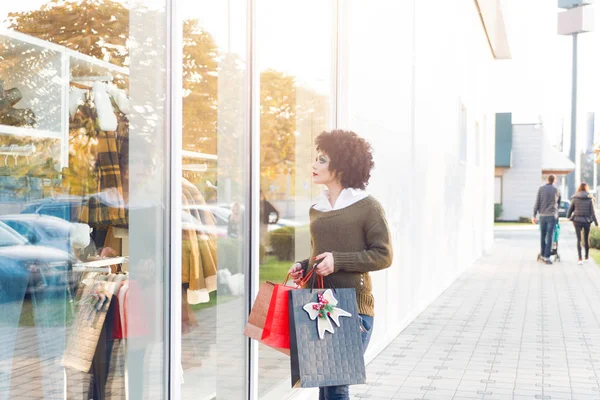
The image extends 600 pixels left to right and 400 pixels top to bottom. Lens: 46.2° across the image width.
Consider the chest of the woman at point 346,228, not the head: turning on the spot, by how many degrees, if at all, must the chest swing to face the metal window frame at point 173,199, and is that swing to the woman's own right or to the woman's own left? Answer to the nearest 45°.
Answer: approximately 45° to the woman's own right

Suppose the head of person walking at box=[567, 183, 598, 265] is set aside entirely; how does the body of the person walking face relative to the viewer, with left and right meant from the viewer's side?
facing away from the viewer

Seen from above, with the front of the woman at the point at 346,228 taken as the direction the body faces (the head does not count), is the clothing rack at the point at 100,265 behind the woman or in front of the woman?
in front

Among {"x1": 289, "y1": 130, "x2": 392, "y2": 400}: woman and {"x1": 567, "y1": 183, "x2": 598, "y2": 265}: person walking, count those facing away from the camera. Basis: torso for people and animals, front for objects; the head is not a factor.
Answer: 1

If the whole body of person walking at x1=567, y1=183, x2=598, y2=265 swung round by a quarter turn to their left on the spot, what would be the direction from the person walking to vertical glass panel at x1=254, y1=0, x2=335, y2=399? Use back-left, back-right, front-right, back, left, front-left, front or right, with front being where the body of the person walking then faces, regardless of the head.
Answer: left

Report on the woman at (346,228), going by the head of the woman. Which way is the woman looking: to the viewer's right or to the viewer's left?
to the viewer's left

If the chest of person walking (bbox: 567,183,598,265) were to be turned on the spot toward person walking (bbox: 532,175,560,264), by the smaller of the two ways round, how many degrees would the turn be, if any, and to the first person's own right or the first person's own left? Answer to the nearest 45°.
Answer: approximately 135° to the first person's own left

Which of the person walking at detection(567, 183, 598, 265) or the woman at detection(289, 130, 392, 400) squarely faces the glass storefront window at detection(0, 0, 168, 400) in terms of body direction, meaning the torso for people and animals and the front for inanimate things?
the woman

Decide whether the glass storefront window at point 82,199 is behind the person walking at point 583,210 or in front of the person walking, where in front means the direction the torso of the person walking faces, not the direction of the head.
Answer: behind

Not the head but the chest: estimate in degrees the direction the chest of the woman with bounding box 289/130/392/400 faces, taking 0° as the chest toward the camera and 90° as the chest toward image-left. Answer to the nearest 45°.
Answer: approximately 45°

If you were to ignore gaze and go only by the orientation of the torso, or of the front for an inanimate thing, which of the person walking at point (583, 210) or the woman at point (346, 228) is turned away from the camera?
the person walking

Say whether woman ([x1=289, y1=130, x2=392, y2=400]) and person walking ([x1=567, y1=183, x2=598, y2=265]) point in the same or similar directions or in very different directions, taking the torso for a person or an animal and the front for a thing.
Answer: very different directions

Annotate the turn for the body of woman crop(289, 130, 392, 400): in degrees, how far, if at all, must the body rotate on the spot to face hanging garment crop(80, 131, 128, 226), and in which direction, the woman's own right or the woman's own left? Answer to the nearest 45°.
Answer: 0° — they already face it

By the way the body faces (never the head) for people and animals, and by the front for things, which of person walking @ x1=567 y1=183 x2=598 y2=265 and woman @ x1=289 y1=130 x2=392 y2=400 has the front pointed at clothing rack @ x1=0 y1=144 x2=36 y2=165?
the woman
